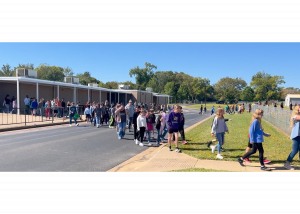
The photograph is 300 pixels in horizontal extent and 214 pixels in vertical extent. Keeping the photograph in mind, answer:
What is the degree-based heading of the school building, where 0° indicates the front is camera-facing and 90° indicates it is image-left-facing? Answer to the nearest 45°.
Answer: approximately 315°
